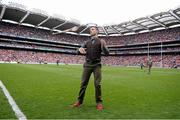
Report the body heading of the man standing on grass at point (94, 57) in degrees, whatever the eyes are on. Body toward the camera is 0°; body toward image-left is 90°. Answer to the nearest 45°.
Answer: approximately 0°
